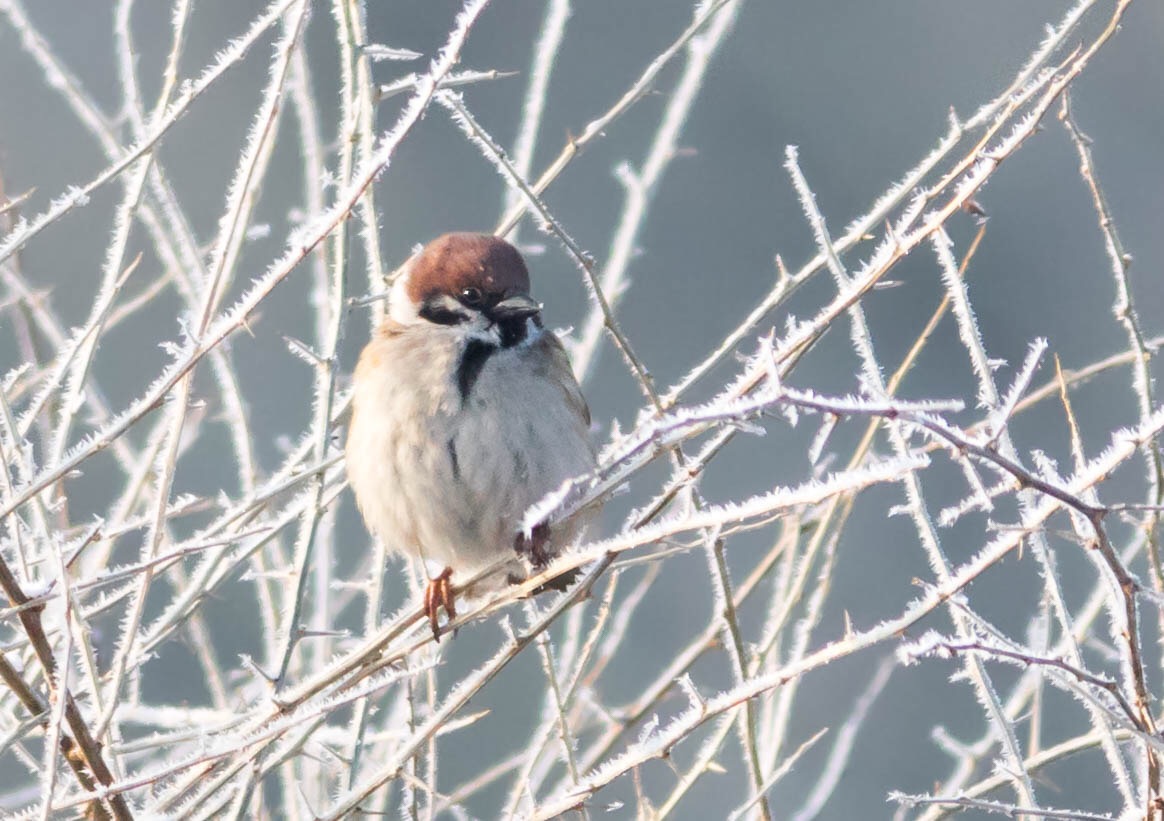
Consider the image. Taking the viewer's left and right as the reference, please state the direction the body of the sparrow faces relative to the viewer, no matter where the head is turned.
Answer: facing the viewer
